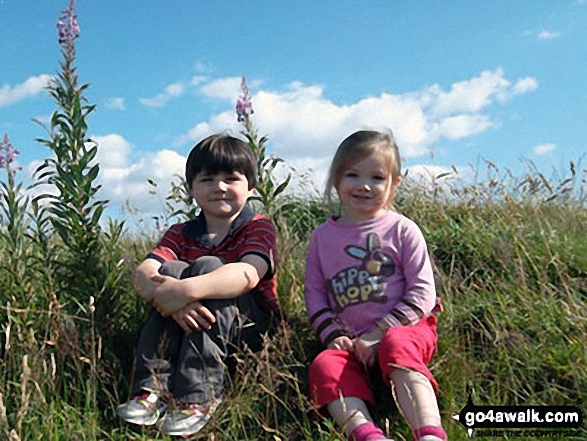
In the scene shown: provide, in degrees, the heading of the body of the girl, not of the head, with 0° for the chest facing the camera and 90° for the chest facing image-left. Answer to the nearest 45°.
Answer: approximately 0°

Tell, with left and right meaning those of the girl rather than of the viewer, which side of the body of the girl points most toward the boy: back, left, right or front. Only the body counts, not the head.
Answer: right

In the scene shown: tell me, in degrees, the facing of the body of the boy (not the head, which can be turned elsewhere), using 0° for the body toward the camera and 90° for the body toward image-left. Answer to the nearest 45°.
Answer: approximately 45°

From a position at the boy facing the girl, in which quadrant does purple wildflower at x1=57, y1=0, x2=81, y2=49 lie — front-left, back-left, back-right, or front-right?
back-left

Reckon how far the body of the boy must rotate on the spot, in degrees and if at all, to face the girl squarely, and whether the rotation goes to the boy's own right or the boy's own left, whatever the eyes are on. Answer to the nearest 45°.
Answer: approximately 135° to the boy's own left
